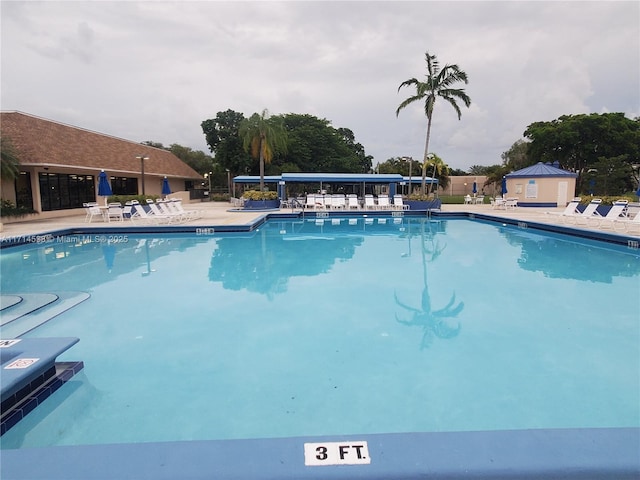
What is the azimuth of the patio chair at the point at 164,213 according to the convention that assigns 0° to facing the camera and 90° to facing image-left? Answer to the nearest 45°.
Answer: approximately 315°

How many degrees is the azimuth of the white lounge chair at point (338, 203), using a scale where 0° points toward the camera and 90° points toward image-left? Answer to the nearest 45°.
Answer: approximately 0°

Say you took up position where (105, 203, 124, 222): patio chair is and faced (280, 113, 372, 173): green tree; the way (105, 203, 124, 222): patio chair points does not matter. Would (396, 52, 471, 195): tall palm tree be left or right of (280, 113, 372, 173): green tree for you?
right

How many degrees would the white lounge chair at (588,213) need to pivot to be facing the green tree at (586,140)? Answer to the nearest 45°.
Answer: approximately 135° to its right

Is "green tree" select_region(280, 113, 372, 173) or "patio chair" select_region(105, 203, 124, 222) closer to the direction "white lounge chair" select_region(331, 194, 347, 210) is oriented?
the patio chair

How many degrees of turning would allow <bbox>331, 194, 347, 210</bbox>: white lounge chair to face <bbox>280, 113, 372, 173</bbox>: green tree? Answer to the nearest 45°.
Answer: approximately 180°

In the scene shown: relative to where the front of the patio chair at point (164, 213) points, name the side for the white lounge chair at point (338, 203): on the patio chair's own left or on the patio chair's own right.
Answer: on the patio chair's own left

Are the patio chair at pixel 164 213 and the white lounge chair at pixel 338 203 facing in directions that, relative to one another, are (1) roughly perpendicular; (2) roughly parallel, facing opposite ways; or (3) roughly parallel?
roughly perpendicular

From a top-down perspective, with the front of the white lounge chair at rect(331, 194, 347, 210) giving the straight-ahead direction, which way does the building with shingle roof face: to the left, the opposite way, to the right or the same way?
to the left

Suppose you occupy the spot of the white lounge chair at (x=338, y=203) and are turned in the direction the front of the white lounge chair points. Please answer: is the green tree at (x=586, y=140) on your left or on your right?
on your left
